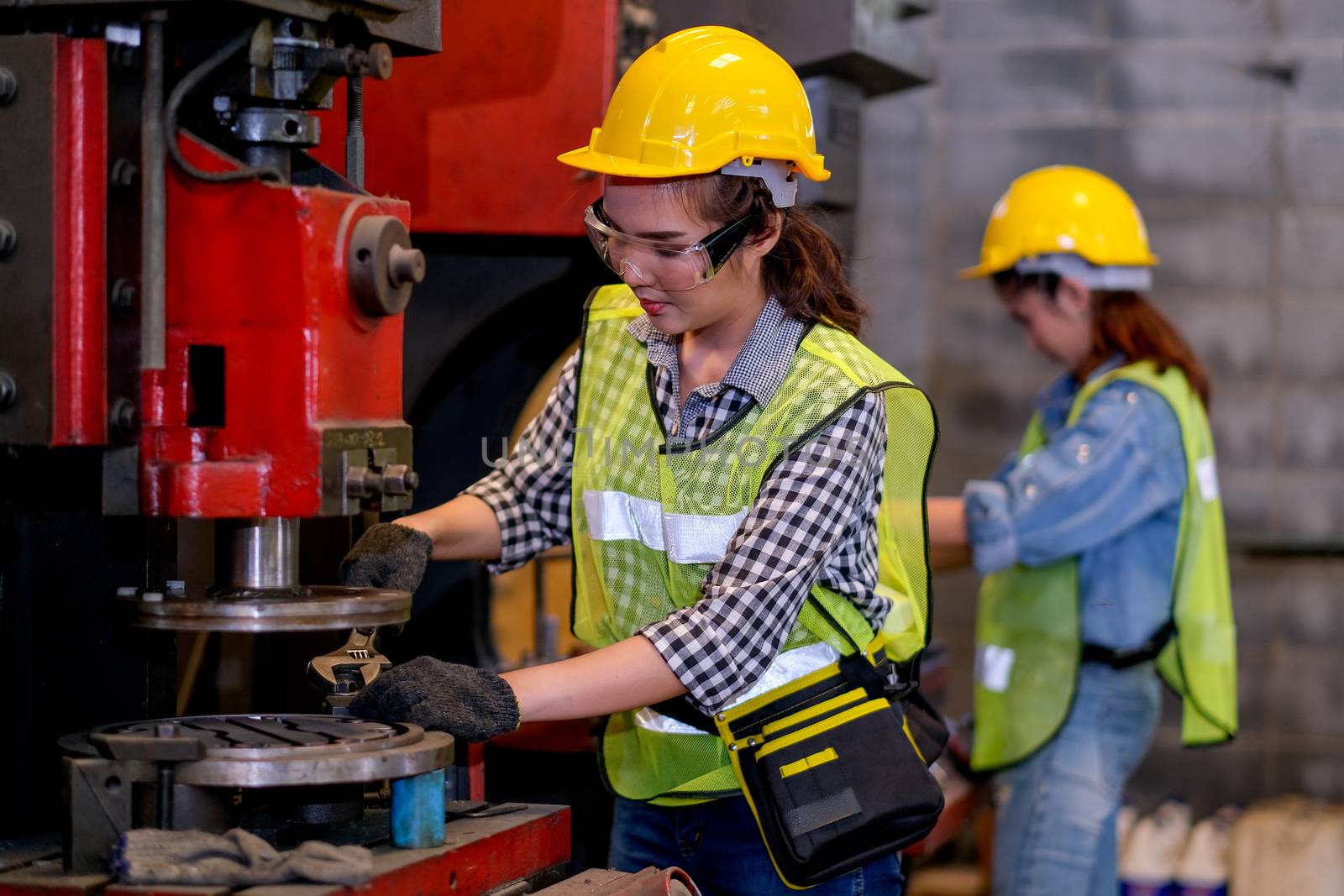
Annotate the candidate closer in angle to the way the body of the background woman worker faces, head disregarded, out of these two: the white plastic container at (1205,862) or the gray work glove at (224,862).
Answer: the gray work glove

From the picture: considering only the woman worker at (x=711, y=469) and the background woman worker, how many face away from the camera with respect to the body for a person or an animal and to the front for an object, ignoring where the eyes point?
0

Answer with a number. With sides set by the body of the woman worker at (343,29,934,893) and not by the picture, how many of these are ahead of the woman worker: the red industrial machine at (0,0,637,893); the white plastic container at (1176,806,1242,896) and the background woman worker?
1

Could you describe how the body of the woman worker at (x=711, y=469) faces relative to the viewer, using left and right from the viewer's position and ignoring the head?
facing the viewer and to the left of the viewer

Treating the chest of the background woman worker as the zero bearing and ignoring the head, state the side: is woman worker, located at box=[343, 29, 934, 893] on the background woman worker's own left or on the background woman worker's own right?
on the background woman worker's own left

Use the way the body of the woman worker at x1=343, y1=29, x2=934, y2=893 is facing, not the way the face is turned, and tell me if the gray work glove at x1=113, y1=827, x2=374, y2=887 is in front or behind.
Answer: in front

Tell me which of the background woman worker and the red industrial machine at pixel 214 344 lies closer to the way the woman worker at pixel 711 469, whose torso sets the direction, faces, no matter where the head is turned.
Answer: the red industrial machine

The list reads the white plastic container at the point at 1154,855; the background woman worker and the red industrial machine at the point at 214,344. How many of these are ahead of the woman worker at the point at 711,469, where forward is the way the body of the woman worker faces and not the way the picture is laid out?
1

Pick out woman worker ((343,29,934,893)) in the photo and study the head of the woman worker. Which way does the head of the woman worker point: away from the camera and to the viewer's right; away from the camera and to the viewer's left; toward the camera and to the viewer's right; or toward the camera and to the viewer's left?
toward the camera and to the viewer's left

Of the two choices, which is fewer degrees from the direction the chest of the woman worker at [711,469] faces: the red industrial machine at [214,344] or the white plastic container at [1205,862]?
the red industrial machine

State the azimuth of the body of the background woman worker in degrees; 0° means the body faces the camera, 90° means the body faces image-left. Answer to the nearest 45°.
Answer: approximately 90°

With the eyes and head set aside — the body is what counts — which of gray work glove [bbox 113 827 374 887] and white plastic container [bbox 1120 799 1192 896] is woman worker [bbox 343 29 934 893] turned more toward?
the gray work glove

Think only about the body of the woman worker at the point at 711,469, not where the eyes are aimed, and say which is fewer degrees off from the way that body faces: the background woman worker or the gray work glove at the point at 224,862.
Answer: the gray work glove

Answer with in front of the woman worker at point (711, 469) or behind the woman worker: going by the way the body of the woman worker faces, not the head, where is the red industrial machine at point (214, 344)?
in front
